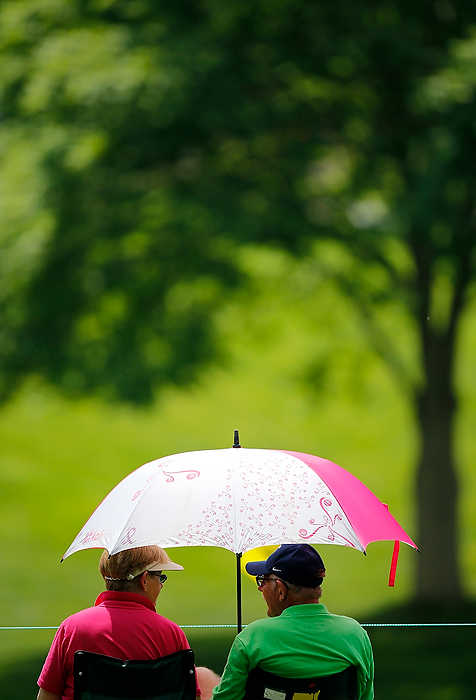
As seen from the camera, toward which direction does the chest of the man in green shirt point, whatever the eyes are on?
away from the camera
